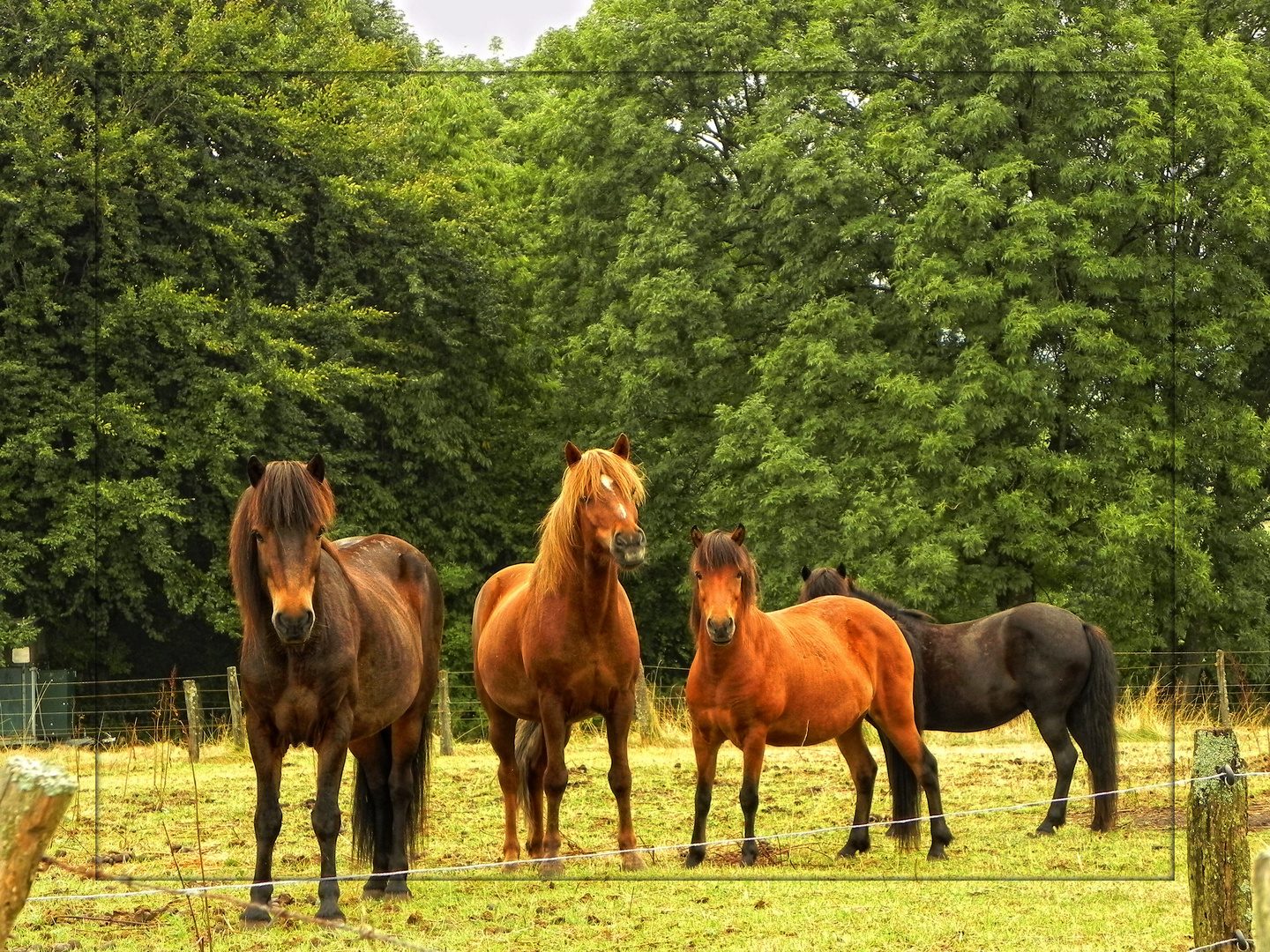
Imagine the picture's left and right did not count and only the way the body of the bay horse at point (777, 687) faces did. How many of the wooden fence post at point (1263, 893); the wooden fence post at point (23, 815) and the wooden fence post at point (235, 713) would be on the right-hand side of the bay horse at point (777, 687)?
1

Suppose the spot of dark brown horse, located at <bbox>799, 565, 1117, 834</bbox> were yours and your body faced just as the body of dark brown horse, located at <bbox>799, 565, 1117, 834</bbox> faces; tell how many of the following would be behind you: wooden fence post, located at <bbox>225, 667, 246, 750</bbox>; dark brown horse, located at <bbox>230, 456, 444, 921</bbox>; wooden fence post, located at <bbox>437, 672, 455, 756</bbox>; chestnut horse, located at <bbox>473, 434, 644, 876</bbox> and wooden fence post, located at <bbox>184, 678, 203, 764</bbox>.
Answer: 0

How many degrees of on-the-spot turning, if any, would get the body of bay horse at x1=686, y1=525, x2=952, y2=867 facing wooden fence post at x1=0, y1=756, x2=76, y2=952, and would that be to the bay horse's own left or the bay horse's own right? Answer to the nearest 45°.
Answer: approximately 45° to the bay horse's own left

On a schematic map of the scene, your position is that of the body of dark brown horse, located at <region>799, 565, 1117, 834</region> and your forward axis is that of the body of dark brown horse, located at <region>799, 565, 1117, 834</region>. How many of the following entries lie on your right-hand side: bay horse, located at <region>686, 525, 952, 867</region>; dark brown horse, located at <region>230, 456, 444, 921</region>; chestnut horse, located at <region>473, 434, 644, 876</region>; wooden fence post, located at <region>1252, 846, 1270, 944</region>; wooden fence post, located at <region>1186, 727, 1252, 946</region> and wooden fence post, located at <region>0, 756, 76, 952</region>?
0

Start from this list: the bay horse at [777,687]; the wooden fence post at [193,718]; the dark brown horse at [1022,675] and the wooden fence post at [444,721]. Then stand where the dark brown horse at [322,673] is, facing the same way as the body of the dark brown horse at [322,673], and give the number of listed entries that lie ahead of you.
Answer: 0

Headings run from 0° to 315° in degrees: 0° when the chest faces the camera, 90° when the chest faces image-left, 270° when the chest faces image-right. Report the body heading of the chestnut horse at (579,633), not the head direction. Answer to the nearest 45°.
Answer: approximately 315°

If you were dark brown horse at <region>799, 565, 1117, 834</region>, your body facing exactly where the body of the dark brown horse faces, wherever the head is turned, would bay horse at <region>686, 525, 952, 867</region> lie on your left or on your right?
on your left

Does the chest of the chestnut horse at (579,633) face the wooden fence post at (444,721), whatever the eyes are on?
no

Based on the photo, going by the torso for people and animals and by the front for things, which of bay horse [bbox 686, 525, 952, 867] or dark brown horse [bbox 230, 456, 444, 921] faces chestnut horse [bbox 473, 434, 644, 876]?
bay horse [bbox 686, 525, 952, 867]

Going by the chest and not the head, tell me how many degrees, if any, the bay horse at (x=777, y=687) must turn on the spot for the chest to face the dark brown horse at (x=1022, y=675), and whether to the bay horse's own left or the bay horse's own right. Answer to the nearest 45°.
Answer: approximately 180°

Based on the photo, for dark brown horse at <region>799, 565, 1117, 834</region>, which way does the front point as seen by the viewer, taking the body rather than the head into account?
to the viewer's left

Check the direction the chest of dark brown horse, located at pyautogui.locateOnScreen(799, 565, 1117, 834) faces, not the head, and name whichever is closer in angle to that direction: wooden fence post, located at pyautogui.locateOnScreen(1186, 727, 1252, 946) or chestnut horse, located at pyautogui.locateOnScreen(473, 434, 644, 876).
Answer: the chestnut horse

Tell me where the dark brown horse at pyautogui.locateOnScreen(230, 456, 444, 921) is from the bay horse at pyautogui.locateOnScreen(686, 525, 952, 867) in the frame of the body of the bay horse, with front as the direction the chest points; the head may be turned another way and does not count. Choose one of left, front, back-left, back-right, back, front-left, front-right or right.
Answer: front

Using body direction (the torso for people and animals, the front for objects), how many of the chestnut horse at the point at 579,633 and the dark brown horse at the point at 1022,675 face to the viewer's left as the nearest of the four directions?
1
